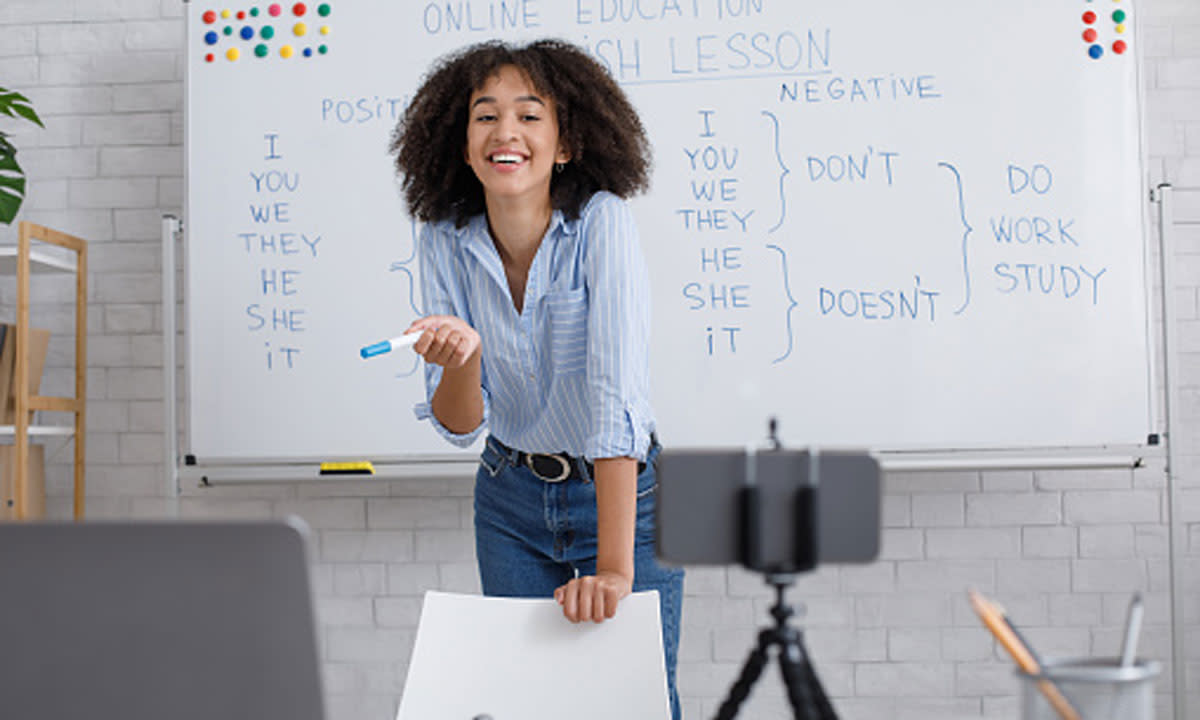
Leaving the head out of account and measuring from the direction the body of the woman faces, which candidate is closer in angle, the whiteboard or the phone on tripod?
the phone on tripod

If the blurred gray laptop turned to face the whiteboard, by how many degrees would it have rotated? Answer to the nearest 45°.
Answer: approximately 45° to its right

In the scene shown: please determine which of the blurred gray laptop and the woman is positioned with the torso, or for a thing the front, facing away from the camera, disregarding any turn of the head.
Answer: the blurred gray laptop

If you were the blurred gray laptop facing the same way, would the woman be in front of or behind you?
in front

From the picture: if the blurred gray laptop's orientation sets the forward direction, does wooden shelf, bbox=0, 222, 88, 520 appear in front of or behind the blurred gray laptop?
in front

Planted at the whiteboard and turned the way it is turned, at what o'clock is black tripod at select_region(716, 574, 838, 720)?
The black tripod is roughly at 12 o'clock from the whiteboard.

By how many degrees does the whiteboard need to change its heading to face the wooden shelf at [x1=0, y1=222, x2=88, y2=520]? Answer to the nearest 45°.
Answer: approximately 90° to its right

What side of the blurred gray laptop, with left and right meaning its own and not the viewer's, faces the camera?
back

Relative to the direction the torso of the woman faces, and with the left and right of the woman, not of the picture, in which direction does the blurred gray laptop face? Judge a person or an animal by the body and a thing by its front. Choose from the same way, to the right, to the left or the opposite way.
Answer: the opposite way

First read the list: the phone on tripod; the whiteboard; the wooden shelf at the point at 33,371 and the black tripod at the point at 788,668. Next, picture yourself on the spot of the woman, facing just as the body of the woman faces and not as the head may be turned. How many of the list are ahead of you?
2
